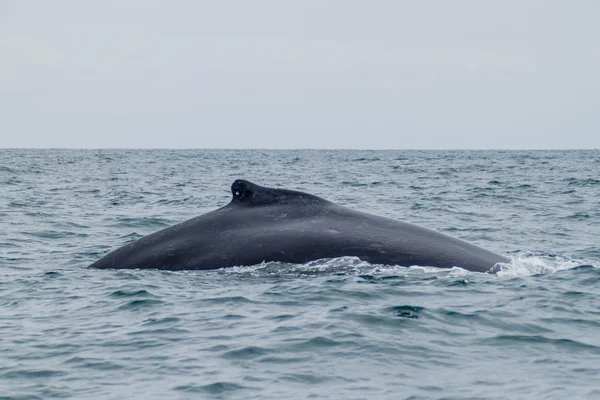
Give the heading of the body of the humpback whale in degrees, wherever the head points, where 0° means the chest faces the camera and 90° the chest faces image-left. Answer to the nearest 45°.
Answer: approximately 270°
